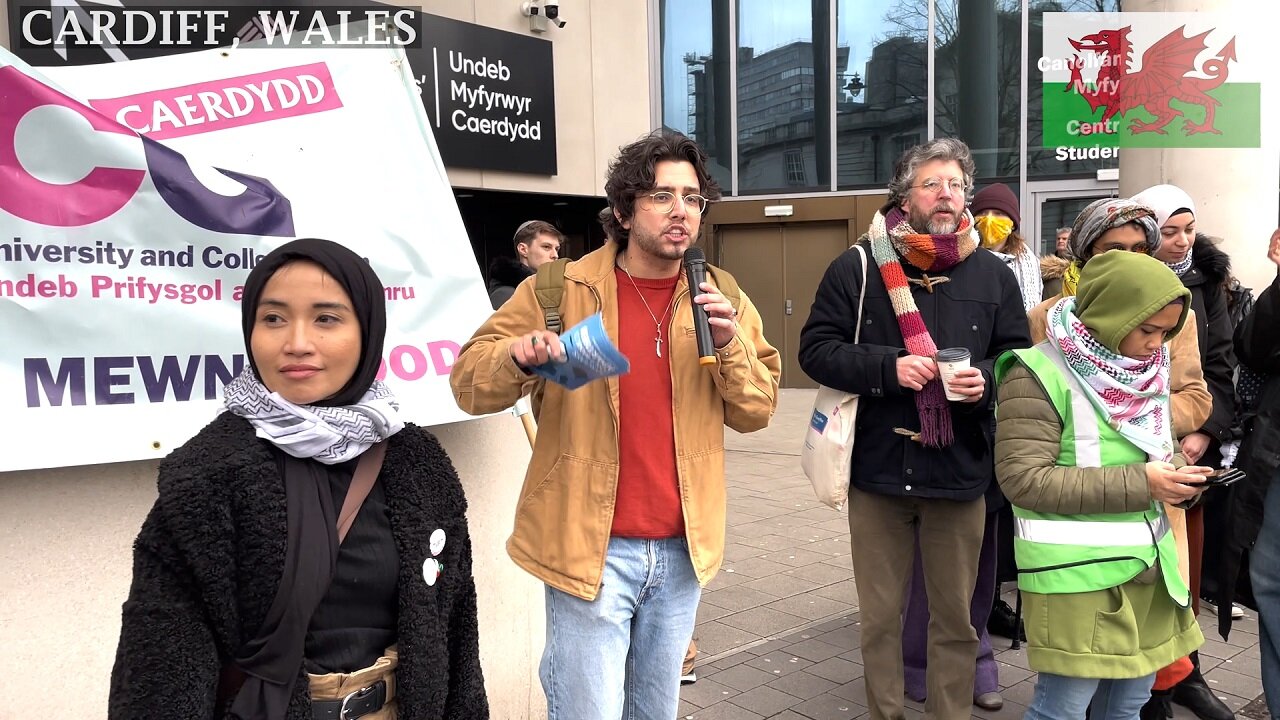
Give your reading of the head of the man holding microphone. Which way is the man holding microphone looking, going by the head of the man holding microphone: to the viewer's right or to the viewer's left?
to the viewer's right

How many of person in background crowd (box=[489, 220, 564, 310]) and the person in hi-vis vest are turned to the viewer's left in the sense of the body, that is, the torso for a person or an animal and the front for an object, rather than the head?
0

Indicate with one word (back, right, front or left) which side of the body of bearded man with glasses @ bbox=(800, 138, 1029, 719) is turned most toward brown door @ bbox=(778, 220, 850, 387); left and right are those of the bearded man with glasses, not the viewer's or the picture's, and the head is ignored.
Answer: back

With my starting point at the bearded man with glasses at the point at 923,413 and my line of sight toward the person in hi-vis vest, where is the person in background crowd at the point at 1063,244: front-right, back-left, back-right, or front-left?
back-left

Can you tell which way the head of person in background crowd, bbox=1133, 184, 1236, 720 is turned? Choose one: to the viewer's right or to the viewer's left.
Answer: to the viewer's left

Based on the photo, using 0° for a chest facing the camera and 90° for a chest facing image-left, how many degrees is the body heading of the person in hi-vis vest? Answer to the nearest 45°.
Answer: approximately 315°

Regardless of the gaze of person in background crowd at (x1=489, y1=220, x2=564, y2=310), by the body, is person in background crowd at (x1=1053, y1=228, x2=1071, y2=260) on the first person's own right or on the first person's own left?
on the first person's own left

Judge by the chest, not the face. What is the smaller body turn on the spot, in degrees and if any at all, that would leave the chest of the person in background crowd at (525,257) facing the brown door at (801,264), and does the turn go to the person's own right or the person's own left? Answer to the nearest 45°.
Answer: approximately 90° to the person's own left

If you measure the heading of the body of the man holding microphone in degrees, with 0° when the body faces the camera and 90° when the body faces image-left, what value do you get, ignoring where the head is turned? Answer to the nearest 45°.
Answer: approximately 315°

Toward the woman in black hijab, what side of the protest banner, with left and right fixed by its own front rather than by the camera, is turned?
front

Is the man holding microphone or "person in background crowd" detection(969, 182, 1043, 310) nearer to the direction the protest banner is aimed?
the man holding microphone

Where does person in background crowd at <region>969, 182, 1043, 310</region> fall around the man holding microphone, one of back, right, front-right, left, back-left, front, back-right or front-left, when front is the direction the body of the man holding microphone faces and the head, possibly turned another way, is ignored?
left
